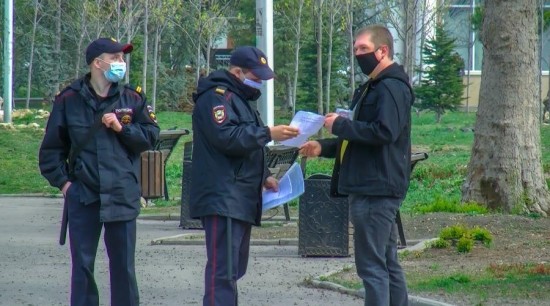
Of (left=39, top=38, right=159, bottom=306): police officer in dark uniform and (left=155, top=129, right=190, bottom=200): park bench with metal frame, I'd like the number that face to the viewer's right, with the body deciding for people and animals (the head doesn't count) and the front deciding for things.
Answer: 0

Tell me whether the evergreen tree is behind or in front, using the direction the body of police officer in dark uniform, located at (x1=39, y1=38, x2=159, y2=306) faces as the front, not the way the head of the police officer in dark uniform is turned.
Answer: behind

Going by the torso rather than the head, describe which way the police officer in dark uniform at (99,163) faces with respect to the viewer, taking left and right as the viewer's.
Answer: facing the viewer

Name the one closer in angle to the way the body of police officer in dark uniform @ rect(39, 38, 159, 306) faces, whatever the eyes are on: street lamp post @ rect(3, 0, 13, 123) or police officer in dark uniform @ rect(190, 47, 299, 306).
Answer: the police officer in dark uniform

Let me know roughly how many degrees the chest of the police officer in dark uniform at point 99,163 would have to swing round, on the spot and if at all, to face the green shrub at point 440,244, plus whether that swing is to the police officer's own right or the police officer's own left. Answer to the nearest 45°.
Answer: approximately 135° to the police officer's own left

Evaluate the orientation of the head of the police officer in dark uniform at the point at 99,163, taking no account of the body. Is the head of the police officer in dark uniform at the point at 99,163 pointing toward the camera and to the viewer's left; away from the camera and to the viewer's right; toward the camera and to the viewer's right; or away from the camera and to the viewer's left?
toward the camera and to the viewer's right

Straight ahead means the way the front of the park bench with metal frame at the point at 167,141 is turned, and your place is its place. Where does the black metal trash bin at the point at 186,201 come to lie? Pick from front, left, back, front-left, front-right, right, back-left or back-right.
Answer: front-left

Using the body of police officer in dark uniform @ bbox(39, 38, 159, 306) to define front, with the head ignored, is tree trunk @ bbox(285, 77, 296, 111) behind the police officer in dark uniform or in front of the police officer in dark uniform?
behind

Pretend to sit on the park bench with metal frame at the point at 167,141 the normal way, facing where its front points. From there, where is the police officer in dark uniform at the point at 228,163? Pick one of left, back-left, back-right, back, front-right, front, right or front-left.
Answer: front-left

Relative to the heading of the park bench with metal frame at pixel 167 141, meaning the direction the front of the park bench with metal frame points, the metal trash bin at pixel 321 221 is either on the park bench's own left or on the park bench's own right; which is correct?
on the park bench's own left

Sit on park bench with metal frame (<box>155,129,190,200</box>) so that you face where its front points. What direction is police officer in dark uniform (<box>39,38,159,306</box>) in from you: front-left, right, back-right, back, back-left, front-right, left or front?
front-left

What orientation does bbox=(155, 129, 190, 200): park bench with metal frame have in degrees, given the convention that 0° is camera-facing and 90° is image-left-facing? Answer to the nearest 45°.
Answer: approximately 45°
